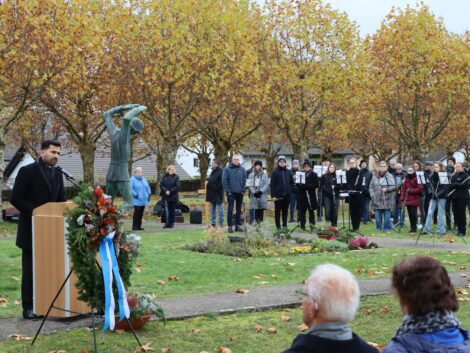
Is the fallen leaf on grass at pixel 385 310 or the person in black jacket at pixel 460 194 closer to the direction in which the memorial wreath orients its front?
the fallen leaf on grass

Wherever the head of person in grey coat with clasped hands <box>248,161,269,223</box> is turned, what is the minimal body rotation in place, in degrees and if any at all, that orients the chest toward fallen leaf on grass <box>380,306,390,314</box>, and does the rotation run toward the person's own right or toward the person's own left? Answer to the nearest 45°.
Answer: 0° — they already face it

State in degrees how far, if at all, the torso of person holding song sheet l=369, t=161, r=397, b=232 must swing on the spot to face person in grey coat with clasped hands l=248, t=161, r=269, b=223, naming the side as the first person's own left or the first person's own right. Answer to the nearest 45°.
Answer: approximately 45° to the first person's own right

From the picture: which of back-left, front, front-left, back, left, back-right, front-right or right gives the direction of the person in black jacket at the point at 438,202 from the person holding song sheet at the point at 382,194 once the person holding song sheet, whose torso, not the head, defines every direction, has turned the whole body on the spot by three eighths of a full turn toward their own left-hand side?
right

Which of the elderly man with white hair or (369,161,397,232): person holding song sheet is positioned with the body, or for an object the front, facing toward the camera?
the person holding song sheet

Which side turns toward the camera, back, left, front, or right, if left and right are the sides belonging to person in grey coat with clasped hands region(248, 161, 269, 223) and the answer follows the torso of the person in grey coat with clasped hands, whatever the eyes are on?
front

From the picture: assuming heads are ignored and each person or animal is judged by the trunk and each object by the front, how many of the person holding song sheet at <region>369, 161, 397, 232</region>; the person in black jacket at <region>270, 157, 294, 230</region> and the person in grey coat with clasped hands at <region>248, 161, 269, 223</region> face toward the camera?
3

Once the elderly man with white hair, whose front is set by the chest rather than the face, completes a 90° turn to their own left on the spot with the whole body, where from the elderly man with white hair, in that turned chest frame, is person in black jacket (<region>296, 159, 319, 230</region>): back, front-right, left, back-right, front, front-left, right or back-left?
back-right

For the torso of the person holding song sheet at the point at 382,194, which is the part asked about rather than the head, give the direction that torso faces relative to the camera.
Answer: toward the camera

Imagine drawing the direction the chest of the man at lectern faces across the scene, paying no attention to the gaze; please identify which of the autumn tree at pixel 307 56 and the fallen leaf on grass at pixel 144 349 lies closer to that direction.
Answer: the fallen leaf on grass

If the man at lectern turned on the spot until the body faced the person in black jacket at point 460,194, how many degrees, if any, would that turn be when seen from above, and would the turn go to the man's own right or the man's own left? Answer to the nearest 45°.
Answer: approximately 90° to the man's own left

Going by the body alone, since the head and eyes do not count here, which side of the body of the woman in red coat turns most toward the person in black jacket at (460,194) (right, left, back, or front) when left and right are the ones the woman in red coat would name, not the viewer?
left

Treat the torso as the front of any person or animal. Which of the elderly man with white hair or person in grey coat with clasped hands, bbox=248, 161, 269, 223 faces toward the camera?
the person in grey coat with clasped hands
